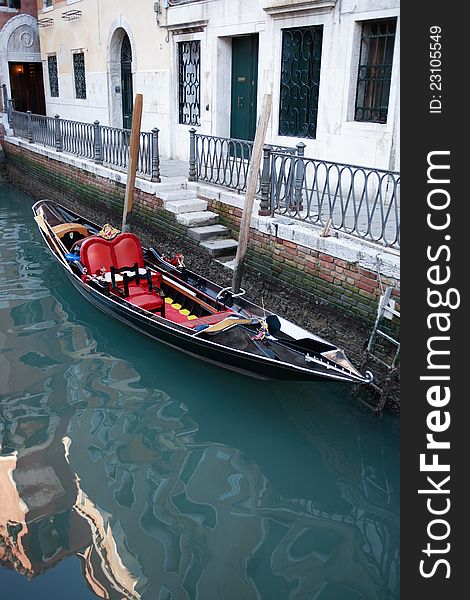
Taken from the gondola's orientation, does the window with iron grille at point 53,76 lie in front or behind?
behind

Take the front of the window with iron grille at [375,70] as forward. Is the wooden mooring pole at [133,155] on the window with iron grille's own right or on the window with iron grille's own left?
on the window with iron grille's own right

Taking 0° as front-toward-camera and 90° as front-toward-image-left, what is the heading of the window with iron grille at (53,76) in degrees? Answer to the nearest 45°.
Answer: approximately 45°

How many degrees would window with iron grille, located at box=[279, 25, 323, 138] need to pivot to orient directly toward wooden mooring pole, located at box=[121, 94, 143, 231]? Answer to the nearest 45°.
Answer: approximately 45° to its right

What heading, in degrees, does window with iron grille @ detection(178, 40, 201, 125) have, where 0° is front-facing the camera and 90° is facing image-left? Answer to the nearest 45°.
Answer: approximately 45°

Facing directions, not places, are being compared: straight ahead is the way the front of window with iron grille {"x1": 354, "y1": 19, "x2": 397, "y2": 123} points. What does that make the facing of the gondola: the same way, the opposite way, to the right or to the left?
to the left

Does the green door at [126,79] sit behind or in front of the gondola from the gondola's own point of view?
behind

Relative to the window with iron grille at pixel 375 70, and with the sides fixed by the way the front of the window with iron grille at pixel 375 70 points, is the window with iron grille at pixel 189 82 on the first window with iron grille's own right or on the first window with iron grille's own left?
on the first window with iron grille's own right

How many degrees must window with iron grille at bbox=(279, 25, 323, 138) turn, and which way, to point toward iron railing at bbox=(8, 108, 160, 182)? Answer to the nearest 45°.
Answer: approximately 90° to its right

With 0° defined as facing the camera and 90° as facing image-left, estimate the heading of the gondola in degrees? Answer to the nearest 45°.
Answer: approximately 315°
